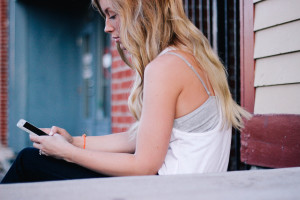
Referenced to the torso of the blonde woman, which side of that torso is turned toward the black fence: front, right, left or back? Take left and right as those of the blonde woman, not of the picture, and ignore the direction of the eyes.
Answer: right

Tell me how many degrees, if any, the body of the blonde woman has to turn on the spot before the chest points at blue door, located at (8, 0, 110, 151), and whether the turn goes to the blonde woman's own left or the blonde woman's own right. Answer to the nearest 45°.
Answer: approximately 90° to the blonde woman's own right

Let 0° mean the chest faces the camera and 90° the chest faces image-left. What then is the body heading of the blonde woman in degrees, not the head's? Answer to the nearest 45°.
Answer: approximately 90°
